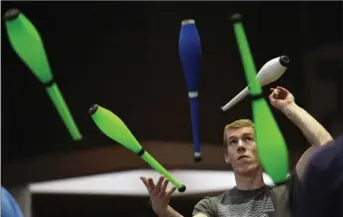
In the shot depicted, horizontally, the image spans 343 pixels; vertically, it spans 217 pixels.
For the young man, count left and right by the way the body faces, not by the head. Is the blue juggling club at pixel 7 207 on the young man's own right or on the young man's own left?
on the young man's own right

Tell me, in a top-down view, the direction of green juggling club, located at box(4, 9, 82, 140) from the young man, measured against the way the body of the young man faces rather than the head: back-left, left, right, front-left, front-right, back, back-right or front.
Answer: front-right

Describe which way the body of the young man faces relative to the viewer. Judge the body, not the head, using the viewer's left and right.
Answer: facing the viewer
